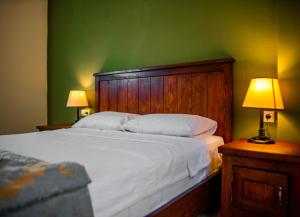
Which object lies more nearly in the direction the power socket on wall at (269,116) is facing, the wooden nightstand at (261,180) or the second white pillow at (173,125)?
the wooden nightstand

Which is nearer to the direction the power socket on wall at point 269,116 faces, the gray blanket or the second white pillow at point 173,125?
the gray blanket

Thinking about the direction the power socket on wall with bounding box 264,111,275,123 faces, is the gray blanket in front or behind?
in front

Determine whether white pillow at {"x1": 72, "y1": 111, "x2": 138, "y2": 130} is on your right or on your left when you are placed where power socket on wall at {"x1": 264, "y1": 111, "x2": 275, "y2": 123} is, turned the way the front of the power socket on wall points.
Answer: on your right

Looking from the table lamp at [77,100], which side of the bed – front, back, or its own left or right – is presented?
right

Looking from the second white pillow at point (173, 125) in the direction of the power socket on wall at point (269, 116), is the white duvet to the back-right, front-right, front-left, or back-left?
back-right

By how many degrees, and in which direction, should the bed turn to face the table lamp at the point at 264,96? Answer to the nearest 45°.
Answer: approximately 135° to its left

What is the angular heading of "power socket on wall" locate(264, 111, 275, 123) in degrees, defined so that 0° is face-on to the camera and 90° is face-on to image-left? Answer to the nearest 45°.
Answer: approximately 0°

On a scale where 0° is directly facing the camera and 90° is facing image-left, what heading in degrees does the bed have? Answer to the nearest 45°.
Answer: approximately 45°
